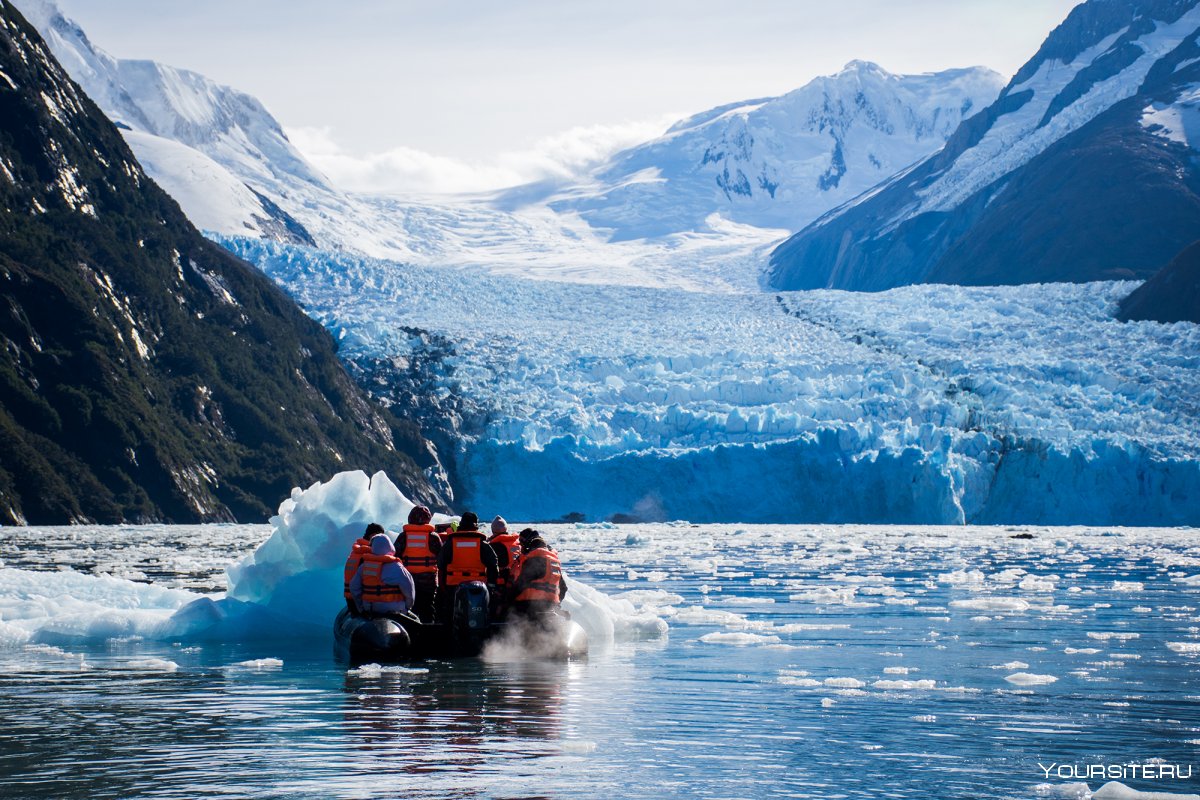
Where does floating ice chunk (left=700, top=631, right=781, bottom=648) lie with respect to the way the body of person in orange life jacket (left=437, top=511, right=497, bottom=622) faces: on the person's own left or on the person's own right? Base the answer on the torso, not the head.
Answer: on the person's own right

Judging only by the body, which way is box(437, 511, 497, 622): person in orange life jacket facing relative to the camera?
away from the camera

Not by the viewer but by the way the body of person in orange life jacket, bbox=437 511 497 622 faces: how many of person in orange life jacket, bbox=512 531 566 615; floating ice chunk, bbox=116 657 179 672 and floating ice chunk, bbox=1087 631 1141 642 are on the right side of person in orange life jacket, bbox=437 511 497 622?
2

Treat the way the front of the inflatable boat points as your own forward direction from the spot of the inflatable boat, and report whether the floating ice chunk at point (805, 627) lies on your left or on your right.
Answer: on your right

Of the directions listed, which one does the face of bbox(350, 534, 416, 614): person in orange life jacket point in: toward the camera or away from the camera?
away from the camera

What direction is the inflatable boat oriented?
away from the camera

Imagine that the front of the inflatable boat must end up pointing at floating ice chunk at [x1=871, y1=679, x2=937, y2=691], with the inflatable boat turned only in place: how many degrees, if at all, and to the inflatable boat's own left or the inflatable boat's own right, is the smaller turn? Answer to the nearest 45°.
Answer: approximately 135° to the inflatable boat's own right

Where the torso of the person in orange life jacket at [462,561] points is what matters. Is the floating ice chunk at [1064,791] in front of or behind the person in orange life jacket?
behind

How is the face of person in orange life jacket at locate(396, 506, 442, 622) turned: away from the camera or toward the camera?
away from the camera

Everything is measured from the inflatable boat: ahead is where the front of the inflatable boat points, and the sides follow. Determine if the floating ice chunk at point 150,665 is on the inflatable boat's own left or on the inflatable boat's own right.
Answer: on the inflatable boat's own left

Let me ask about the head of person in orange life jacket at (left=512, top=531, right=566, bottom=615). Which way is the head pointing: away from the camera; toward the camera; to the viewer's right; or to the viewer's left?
away from the camera
